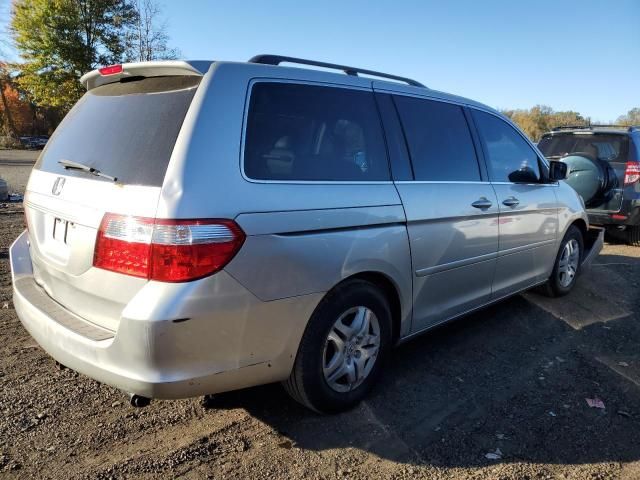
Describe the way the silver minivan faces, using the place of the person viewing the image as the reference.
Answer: facing away from the viewer and to the right of the viewer

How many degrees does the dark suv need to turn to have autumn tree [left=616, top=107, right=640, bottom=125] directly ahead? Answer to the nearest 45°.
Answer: approximately 45° to its left

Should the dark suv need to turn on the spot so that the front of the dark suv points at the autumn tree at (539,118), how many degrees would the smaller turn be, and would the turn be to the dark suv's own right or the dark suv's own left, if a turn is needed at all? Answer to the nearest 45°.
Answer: approximately 45° to the dark suv's own left

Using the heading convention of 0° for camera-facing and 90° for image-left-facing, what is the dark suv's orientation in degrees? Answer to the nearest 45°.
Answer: approximately 225°

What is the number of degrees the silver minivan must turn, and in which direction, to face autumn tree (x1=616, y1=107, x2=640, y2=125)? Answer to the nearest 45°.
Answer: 0° — it already faces it

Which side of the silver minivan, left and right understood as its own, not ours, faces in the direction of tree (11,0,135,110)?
left

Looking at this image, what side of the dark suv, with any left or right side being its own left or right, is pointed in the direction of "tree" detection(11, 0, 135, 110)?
left
